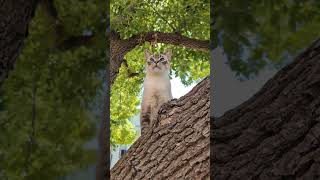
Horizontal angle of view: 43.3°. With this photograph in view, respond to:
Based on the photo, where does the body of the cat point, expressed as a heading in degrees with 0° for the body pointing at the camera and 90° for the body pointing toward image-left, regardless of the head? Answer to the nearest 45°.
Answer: approximately 0°
